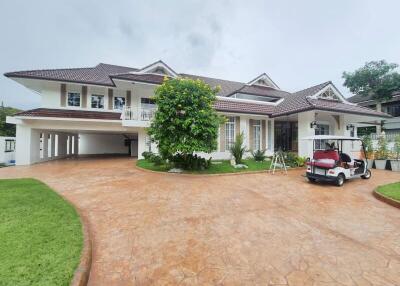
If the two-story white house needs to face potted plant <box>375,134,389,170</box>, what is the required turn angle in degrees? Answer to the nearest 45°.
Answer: approximately 90° to its left

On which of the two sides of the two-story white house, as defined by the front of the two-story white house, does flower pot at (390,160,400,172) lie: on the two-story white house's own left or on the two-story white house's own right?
on the two-story white house's own left

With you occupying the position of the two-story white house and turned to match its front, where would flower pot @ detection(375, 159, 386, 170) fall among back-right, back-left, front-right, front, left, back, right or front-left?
left

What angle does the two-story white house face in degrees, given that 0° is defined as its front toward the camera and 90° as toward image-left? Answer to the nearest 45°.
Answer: approximately 0°

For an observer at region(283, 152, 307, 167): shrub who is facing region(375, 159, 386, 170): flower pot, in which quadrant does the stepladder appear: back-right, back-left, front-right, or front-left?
back-right

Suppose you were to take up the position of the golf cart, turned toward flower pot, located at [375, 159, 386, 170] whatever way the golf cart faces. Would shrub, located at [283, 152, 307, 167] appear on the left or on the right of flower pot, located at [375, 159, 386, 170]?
left
